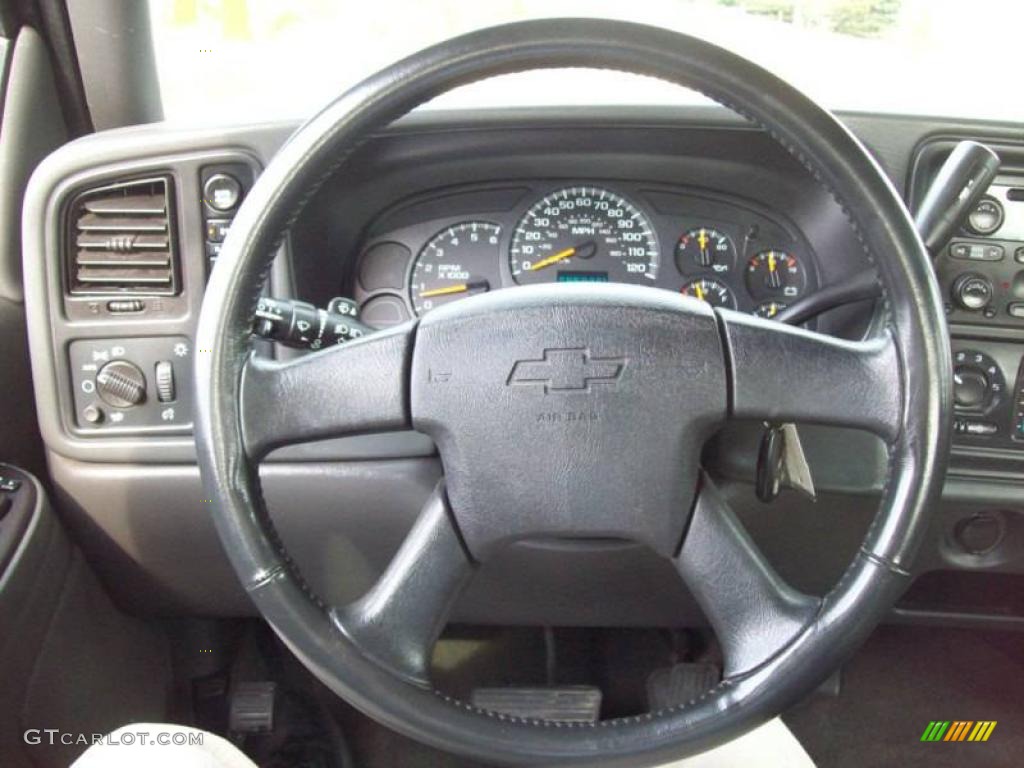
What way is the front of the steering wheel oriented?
toward the camera

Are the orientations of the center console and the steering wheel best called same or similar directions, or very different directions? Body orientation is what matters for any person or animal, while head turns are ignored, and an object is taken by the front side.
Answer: same or similar directions

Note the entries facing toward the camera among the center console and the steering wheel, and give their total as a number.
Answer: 2

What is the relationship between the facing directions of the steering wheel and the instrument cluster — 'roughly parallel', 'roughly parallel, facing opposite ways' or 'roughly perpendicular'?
roughly parallel

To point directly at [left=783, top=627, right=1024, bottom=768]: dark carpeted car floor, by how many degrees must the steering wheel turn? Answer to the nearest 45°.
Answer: approximately 135° to its left

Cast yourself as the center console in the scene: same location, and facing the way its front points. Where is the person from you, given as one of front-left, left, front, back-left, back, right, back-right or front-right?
front-right

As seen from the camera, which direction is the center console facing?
toward the camera

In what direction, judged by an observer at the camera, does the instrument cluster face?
facing the viewer

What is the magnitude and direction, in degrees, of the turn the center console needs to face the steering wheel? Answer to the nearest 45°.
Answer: approximately 45° to its right

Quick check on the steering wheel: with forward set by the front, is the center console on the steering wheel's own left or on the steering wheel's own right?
on the steering wheel's own left

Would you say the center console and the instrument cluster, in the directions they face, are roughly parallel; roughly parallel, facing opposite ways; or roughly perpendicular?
roughly parallel

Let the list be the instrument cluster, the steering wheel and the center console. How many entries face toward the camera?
3
